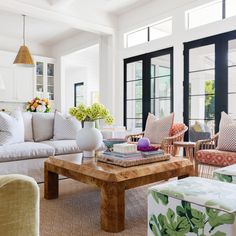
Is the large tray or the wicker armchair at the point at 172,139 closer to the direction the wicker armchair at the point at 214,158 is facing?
the large tray

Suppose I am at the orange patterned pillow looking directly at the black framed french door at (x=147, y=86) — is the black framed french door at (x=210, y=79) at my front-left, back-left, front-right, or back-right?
front-right

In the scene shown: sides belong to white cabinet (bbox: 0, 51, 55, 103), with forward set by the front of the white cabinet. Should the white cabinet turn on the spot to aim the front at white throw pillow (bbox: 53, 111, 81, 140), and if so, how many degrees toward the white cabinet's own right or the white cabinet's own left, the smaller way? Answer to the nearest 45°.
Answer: approximately 45° to the white cabinet's own right

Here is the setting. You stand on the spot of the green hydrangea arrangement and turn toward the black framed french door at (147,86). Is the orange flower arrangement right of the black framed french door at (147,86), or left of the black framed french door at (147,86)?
left

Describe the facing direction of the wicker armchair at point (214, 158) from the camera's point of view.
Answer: facing the viewer and to the left of the viewer

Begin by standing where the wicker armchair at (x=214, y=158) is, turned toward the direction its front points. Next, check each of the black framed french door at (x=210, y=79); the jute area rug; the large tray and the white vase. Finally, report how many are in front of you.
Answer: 3

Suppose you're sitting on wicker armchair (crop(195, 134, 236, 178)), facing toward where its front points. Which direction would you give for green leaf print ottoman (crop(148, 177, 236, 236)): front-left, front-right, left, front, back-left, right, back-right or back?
front-left

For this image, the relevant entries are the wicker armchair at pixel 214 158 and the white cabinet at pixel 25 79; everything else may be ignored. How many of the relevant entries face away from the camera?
0

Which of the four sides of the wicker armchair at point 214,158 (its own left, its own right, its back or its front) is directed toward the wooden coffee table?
front

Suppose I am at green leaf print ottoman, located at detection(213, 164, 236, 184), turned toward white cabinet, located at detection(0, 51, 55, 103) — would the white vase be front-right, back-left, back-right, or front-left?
front-left

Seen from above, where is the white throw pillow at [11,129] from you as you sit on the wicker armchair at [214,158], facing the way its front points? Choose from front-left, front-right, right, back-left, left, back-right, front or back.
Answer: front-right

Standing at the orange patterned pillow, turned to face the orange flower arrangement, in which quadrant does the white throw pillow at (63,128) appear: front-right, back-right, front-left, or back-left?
front-left

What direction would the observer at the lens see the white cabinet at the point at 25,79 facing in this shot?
facing the viewer and to the right of the viewer
